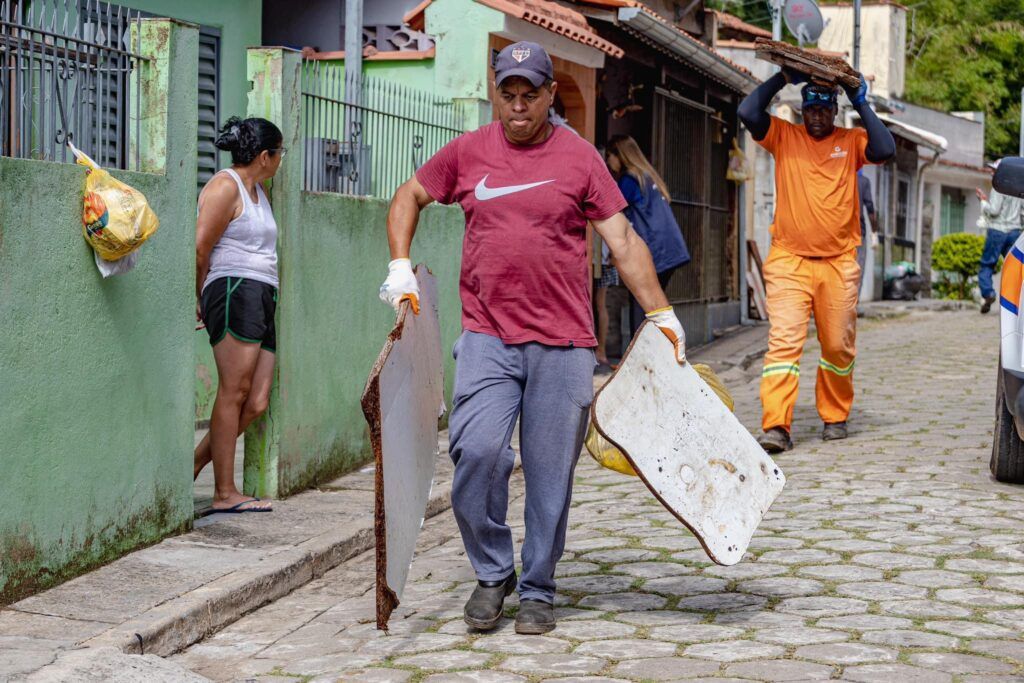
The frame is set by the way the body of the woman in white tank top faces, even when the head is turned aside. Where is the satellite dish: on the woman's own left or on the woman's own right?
on the woman's own left

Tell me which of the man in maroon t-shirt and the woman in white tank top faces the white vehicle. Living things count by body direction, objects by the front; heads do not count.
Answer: the woman in white tank top

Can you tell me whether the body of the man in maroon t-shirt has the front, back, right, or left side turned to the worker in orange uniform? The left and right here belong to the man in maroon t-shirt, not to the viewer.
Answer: back

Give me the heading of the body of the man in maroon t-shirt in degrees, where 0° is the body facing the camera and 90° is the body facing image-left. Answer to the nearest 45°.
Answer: approximately 0°

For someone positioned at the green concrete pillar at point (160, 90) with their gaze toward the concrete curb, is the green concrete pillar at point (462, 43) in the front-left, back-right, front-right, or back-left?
back-left

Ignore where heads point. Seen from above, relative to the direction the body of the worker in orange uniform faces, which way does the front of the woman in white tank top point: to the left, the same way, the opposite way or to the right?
to the left

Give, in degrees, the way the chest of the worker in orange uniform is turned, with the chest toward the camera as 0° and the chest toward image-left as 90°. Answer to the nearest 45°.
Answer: approximately 0°

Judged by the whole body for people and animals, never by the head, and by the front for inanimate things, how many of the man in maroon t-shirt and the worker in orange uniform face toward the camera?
2

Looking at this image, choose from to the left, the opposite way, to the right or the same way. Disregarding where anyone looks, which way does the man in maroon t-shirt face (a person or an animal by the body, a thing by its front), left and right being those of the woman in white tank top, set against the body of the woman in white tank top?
to the right

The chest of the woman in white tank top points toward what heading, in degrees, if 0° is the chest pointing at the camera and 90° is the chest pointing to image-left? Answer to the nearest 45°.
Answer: approximately 270°
